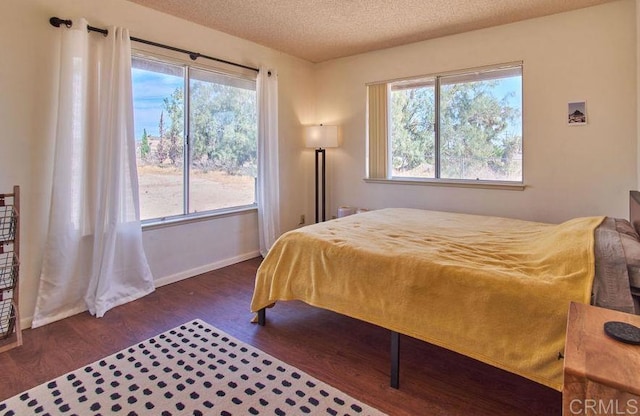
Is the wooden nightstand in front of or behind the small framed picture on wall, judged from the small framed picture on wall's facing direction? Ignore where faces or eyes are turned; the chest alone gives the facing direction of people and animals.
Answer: in front

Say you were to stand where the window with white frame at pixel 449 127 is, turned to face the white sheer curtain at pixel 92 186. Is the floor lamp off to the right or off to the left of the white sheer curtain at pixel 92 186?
right

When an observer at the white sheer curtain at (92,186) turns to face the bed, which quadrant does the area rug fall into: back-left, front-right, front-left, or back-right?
front-right

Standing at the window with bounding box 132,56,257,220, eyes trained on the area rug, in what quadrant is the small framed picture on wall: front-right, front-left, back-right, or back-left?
front-left

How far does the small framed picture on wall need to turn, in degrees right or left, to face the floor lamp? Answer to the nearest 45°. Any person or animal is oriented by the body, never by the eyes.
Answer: approximately 90° to its right

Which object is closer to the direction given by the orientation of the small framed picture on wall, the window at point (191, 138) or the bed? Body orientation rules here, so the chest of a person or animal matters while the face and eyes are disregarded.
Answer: the bed

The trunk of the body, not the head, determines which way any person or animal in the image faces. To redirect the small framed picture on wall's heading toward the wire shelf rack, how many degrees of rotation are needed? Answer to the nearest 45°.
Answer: approximately 45° to its right

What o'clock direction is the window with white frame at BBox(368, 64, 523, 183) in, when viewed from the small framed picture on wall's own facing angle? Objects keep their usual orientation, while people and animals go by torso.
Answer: The window with white frame is roughly at 3 o'clock from the small framed picture on wall.

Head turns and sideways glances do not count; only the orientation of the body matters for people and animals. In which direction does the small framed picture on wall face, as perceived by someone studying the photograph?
facing the viewer

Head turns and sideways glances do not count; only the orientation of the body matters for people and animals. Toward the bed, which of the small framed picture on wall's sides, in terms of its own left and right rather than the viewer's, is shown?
front

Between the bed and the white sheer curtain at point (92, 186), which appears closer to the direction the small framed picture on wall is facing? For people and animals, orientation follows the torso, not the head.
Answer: the bed

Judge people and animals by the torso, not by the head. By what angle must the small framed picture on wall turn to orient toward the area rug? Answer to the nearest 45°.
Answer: approximately 45° to its right

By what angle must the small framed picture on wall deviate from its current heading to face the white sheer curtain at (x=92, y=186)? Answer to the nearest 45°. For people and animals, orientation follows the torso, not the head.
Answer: approximately 45° to its right

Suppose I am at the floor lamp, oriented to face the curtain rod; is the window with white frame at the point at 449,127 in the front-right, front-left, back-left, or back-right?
back-left
